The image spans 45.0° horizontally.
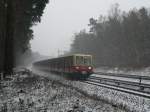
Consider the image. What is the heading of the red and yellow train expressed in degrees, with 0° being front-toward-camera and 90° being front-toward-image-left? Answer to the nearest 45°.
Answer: approximately 315°
